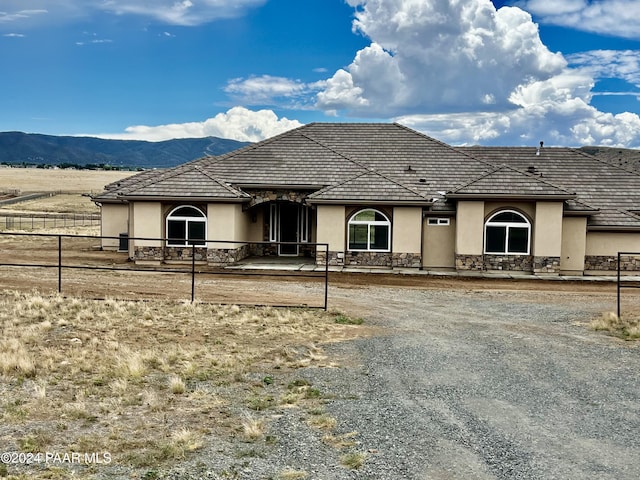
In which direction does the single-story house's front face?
toward the camera

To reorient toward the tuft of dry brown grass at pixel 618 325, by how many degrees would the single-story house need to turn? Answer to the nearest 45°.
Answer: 0° — it already faces it

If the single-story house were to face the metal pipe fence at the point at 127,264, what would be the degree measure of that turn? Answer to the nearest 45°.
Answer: approximately 90° to its right
